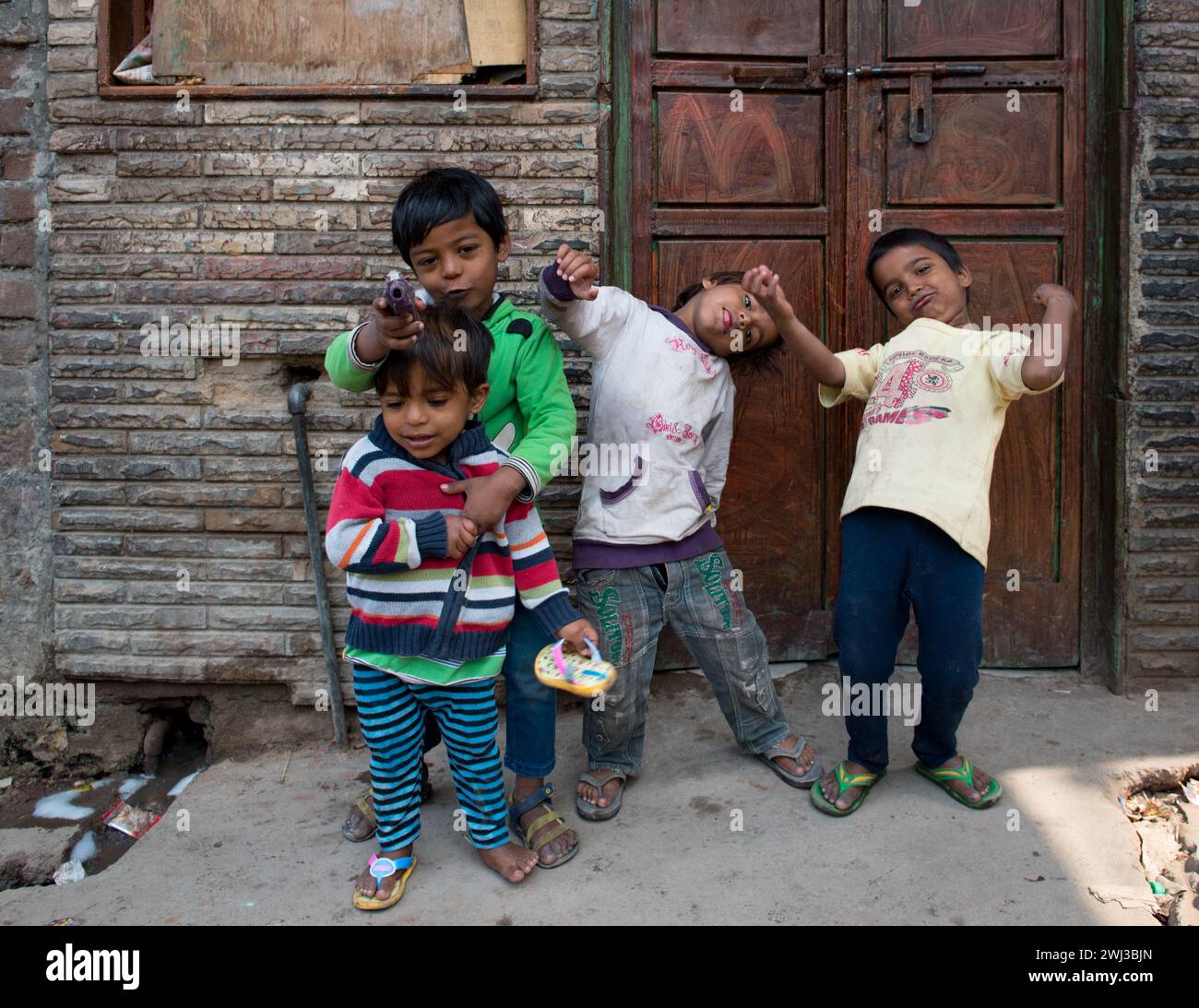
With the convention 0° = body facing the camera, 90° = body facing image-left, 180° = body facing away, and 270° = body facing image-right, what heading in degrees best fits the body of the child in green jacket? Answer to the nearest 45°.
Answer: approximately 0°

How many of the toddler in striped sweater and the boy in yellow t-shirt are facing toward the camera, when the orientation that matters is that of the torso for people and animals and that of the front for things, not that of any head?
2

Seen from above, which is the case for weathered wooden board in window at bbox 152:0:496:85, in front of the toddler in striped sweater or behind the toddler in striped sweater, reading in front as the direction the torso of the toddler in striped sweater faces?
behind

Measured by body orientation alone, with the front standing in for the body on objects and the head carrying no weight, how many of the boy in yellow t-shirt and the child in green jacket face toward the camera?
2

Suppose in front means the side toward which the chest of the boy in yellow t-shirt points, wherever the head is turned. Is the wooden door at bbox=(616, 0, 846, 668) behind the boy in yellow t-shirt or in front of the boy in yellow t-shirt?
behind
